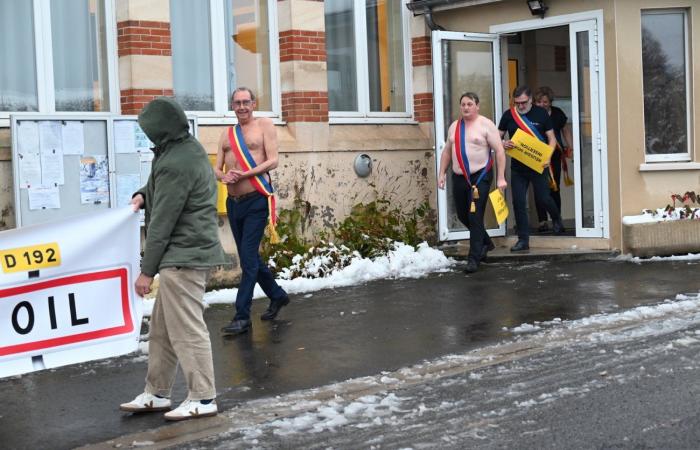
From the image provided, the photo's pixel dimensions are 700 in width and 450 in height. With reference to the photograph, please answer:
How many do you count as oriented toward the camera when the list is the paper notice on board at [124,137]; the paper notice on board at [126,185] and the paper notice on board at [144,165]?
3

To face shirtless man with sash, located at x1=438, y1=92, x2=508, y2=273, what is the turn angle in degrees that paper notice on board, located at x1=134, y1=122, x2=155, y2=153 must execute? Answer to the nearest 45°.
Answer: approximately 90° to its left

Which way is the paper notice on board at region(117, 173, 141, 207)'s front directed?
toward the camera

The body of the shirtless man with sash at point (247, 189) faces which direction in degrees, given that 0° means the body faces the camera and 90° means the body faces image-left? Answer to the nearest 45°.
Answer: approximately 45°

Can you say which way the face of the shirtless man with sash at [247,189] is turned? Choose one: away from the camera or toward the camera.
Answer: toward the camera

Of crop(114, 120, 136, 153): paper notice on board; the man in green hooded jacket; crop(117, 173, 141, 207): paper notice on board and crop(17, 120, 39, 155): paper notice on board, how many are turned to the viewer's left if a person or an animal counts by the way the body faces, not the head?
1

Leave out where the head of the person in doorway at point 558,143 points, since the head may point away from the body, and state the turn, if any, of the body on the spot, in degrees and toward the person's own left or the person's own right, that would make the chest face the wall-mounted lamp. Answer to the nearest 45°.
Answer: approximately 45° to the person's own left

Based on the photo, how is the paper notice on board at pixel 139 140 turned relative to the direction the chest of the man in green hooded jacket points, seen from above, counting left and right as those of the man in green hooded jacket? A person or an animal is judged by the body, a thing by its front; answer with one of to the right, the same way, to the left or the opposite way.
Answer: to the left

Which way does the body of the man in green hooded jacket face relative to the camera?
to the viewer's left

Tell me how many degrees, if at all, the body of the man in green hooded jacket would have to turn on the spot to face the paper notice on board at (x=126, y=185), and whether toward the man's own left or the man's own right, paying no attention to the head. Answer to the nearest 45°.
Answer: approximately 90° to the man's own right

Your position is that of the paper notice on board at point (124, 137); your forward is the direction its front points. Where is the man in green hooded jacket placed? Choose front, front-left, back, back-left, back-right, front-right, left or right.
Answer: front

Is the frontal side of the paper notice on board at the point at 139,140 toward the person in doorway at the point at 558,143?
no

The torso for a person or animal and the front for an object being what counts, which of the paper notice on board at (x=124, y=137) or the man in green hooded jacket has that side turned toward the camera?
the paper notice on board

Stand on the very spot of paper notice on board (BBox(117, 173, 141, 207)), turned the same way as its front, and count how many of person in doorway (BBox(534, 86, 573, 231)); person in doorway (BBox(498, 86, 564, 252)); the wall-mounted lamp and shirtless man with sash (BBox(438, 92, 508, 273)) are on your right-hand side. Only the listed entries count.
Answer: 0
